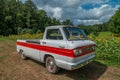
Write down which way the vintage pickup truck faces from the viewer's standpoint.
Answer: facing the viewer and to the right of the viewer
